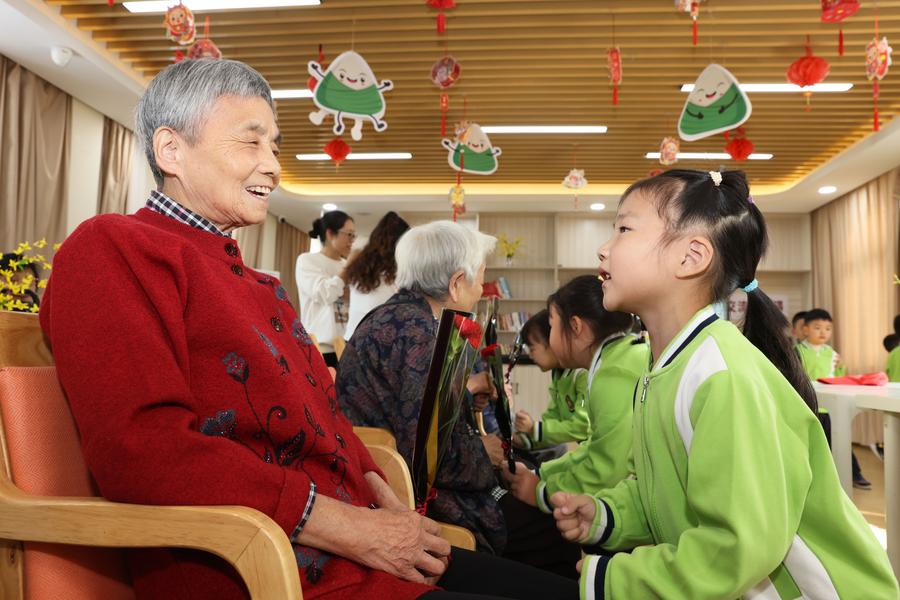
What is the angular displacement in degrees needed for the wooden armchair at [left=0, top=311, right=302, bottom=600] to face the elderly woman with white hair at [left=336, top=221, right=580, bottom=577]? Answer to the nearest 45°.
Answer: approximately 45° to its left

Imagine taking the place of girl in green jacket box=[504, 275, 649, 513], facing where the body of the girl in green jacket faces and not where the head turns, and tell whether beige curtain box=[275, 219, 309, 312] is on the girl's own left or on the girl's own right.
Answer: on the girl's own right

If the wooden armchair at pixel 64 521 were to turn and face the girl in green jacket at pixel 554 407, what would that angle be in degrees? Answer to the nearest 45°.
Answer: approximately 45° to its left

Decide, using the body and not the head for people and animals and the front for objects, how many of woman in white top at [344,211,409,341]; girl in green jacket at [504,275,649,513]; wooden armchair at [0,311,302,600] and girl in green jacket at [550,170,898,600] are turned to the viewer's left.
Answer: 2

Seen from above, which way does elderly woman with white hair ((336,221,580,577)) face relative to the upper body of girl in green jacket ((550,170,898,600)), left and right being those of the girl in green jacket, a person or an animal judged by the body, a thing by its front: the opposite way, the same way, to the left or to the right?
the opposite way

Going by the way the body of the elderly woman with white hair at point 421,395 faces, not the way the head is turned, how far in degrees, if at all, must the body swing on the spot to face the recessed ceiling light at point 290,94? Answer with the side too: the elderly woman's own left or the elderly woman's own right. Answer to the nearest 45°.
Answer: approximately 90° to the elderly woman's own left

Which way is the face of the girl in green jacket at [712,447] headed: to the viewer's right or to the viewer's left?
to the viewer's left

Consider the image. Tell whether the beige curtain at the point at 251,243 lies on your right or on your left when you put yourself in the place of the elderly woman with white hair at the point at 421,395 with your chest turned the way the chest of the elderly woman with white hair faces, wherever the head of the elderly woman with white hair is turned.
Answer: on your left

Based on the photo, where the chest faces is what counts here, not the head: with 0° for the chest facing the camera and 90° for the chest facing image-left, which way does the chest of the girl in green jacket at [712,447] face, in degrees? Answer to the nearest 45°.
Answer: approximately 90°

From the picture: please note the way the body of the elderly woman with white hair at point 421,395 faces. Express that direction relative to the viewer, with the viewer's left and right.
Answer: facing to the right of the viewer

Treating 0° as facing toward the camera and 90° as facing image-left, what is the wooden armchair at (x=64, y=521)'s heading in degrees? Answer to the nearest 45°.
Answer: approximately 270°
